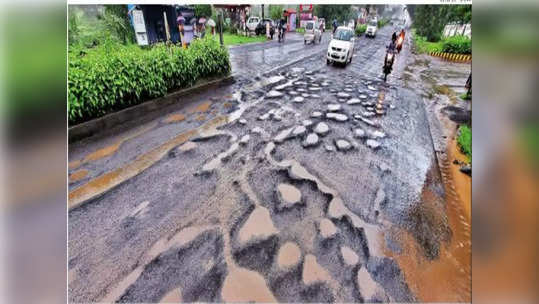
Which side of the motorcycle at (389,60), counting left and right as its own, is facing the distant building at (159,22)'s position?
right

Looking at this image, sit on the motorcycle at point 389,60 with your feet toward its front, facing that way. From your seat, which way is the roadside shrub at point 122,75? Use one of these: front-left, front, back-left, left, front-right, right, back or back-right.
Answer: front-right

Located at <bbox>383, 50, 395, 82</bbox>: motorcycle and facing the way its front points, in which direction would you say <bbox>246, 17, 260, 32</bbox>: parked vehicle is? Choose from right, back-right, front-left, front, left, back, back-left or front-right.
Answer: back-right

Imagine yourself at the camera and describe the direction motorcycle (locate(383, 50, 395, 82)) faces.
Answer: facing the viewer

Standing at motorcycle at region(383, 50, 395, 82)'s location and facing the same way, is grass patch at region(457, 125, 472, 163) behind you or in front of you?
in front

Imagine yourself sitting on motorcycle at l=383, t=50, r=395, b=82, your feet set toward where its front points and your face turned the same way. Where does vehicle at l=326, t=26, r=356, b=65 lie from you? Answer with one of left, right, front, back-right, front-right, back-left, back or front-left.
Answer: back-right

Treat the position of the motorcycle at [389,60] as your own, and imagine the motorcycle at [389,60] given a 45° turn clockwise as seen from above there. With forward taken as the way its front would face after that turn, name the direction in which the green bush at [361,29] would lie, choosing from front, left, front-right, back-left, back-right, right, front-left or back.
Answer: back-right

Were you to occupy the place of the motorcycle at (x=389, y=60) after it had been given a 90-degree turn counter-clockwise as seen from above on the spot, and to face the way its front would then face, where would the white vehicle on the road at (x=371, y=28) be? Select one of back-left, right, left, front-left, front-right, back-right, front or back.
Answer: left

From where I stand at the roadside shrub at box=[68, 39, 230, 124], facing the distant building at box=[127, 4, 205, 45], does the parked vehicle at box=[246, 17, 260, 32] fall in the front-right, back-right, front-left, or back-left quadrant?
front-right

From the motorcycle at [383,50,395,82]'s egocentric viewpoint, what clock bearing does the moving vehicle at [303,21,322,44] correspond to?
The moving vehicle is roughly at 5 o'clock from the motorcycle.

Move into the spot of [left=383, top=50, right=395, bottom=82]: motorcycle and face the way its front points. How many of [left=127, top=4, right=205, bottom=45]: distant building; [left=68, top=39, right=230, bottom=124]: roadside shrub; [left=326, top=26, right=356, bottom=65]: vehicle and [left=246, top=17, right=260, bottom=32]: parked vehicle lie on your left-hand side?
0

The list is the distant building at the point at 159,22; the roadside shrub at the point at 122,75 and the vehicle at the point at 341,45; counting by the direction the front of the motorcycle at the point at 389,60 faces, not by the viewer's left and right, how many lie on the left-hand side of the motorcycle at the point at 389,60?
0
